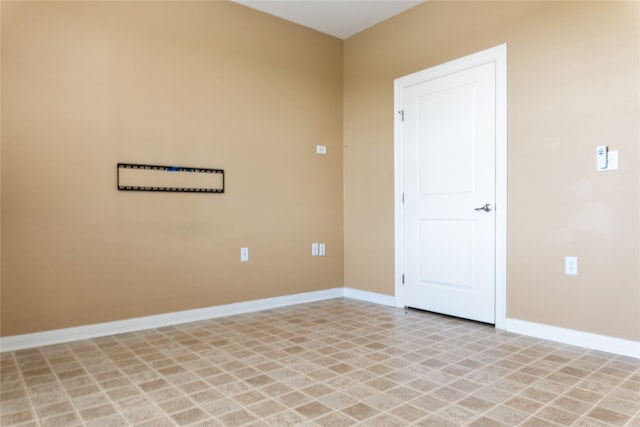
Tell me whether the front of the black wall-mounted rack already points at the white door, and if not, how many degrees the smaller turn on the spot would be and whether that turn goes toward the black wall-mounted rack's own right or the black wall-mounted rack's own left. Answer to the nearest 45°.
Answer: approximately 90° to the black wall-mounted rack's own left

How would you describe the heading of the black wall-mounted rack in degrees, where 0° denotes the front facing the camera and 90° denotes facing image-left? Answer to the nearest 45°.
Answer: approximately 0°
